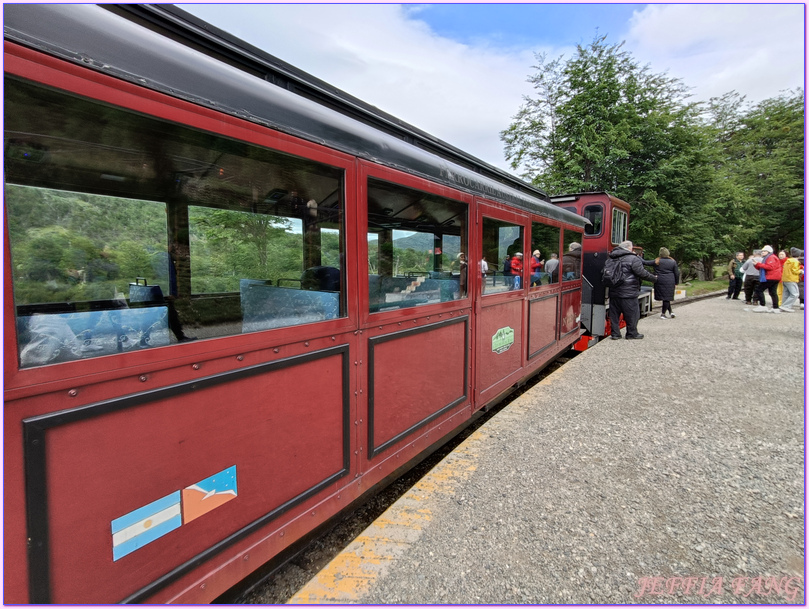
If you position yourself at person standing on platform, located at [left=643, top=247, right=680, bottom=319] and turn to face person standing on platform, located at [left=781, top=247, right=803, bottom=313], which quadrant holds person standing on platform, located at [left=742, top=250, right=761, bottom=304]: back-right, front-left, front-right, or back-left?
front-left

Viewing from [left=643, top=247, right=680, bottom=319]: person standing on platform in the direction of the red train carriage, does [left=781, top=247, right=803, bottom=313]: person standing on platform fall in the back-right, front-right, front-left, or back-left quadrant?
back-left

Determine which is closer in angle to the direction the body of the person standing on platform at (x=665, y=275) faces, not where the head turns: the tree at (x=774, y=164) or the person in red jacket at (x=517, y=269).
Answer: the tree
